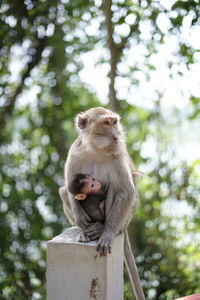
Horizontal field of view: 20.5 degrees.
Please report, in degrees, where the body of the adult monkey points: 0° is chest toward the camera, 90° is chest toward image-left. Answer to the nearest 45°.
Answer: approximately 0°
